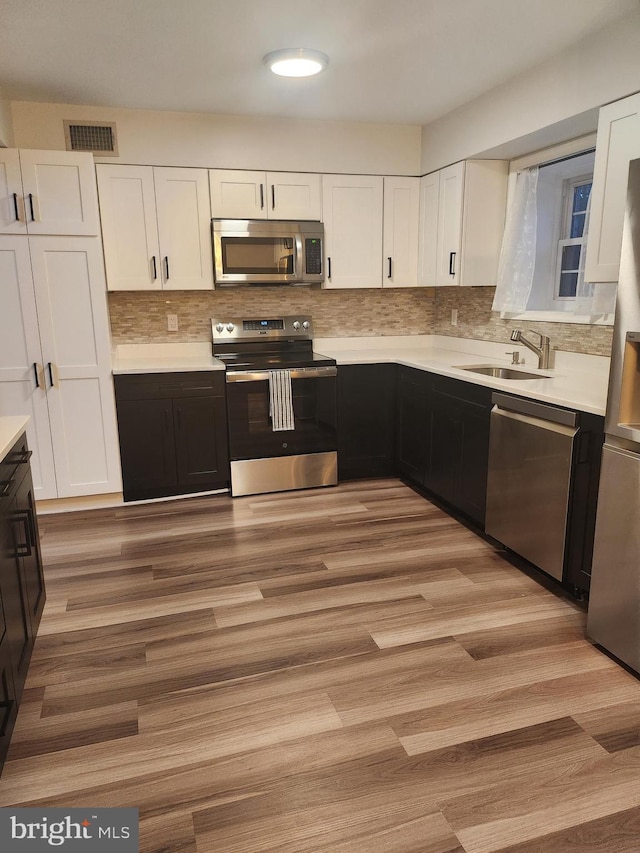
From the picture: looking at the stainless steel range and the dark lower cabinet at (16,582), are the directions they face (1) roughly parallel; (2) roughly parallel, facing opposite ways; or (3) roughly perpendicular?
roughly perpendicular

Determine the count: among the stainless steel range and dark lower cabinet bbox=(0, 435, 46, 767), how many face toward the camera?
1

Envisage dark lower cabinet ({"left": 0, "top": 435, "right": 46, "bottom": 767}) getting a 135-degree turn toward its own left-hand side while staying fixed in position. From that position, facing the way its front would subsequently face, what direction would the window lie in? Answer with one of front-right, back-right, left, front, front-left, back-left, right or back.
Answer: back-right

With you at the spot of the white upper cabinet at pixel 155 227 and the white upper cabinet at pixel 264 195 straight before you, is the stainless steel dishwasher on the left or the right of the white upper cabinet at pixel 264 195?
right

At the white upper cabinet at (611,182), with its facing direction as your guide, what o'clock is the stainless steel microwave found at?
The stainless steel microwave is roughly at 2 o'clock from the white upper cabinet.

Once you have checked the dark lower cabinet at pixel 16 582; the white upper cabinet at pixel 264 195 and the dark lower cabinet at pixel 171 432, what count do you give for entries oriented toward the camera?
2

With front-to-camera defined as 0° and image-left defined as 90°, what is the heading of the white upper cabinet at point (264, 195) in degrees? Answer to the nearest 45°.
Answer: approximately 0°

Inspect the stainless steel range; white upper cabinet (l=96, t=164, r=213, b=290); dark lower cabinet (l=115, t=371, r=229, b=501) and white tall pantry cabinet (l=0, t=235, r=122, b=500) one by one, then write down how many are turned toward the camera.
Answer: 4

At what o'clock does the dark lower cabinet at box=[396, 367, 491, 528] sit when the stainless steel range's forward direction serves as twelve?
The dark lower cabinet is roughly at 10 o'clock from the stainless steel range.

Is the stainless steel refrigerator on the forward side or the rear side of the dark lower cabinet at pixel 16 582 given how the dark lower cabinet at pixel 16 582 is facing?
on the forward side

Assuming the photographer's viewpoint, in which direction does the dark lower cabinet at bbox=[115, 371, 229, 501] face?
facing the viewer

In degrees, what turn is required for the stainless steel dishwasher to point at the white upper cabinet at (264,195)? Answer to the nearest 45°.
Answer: approximately 90° to its right

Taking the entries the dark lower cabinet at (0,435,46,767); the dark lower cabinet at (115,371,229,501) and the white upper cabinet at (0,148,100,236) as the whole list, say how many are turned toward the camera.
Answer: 2

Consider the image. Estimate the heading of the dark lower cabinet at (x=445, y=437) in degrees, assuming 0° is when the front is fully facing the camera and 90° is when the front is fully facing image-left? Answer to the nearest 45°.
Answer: approximately 45°

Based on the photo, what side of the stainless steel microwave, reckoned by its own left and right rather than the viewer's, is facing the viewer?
front

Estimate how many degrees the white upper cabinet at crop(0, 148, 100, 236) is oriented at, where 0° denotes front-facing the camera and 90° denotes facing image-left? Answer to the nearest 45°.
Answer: approximately 0°
